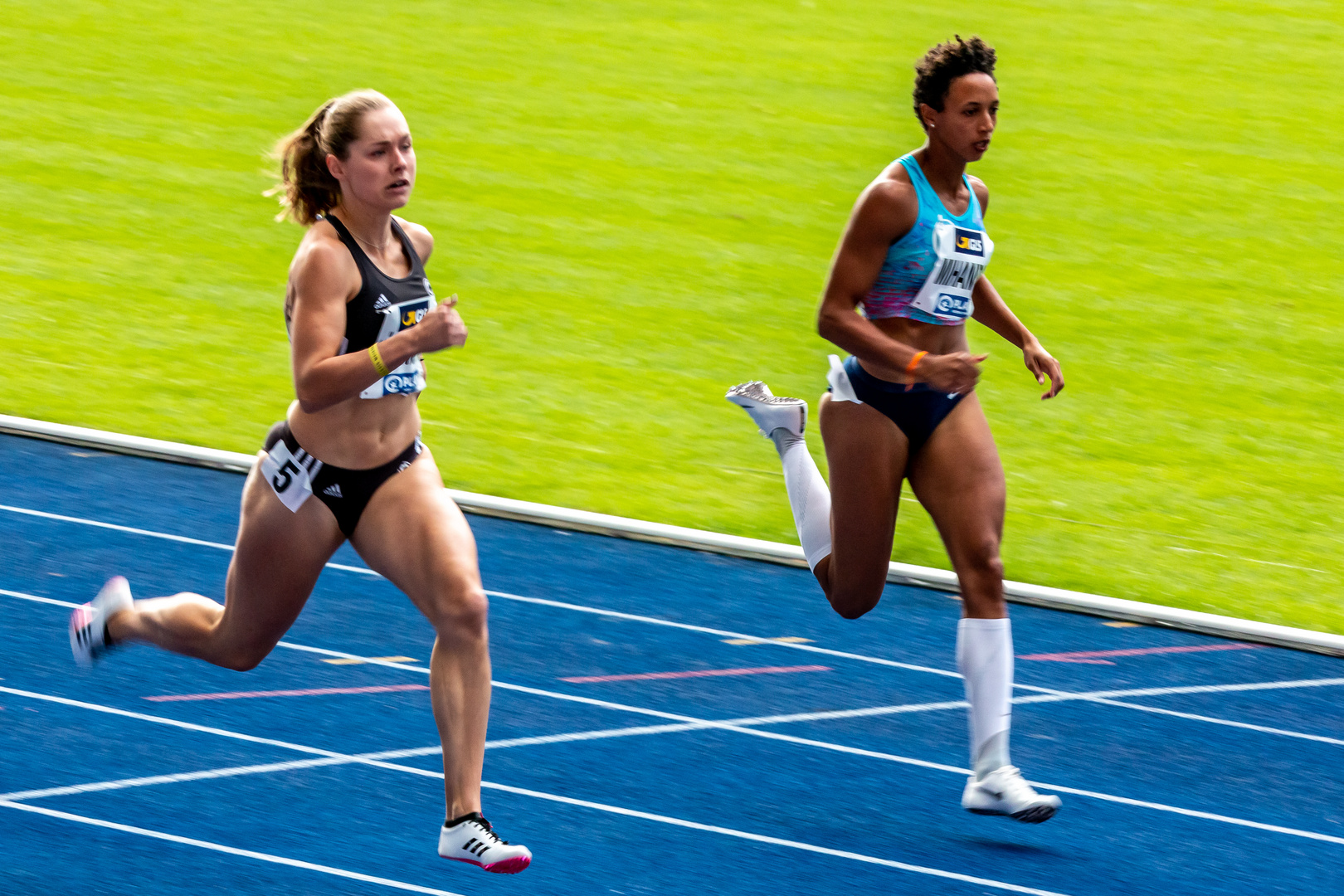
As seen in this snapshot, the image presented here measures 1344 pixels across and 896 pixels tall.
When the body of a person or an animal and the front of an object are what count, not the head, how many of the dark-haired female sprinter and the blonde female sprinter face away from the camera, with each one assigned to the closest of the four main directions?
0

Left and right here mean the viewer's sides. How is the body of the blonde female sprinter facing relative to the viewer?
facing the viewer and to the right of the viewer

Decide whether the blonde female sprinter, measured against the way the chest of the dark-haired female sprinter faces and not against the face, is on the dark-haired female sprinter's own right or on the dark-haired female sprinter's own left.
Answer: on the dark-haired female sprinter's own right

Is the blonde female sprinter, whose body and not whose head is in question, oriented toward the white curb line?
no

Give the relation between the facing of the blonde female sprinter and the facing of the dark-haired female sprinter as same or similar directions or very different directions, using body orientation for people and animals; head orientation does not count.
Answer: same or similar directions
